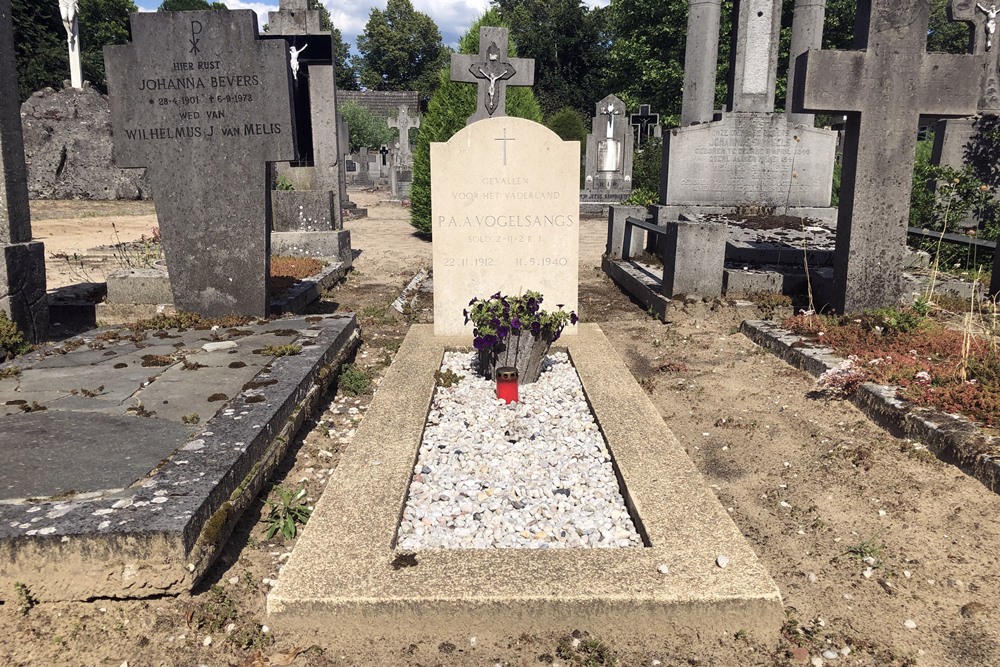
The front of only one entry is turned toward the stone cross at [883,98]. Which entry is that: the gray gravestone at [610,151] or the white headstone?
the gray gravestone

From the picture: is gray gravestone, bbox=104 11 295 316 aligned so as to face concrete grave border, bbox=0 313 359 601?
yes

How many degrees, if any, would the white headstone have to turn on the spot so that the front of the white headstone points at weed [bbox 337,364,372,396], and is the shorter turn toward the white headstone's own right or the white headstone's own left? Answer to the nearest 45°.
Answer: approximately 45° to the white headstone's own right

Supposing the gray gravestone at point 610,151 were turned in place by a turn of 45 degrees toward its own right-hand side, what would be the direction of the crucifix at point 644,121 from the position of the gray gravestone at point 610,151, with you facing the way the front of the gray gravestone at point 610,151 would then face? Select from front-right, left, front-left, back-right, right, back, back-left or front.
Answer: back-right

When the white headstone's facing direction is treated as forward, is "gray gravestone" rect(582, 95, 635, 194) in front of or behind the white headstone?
behind

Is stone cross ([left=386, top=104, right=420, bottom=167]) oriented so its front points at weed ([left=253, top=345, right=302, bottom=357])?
yes

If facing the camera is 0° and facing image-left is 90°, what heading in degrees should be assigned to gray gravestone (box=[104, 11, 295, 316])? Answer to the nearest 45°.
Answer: approximately 0°

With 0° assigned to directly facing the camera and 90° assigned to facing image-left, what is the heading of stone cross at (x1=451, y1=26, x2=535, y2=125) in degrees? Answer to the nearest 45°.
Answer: approximately 0°

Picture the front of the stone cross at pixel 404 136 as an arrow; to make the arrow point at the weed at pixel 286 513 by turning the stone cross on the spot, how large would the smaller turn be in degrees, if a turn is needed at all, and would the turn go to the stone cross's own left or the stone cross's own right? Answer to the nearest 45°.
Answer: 0° — it already faces it

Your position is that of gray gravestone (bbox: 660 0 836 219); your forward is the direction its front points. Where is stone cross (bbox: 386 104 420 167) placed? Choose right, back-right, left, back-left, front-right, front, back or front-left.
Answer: back-right

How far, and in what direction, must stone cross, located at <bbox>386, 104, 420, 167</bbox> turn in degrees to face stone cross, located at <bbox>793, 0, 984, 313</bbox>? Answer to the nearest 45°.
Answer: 0° — it already faces it

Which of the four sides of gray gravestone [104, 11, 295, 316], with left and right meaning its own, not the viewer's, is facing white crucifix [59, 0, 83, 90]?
back
